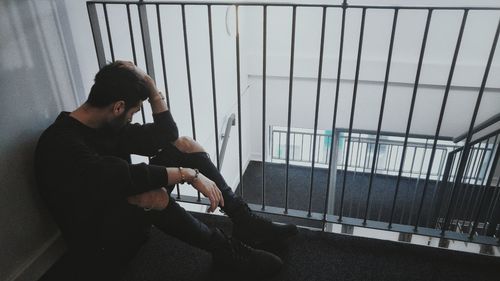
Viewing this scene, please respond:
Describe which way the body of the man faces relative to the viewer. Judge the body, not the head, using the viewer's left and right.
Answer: facing to the right of the viewer

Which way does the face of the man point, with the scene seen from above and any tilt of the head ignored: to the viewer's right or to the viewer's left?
to the viewer's right

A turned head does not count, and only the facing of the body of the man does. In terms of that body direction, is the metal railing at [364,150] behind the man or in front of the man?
in front
